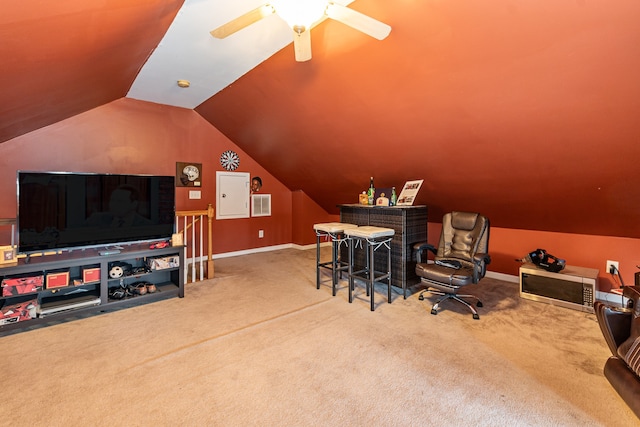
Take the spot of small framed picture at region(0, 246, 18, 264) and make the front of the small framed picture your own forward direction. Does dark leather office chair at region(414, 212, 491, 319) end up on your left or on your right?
on your left

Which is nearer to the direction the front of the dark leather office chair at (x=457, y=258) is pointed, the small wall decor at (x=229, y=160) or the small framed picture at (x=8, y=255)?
the small framed picture

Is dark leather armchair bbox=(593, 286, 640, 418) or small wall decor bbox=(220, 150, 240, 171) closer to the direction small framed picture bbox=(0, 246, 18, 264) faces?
the dark leather armchair

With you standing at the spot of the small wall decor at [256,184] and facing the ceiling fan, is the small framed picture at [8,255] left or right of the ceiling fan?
right

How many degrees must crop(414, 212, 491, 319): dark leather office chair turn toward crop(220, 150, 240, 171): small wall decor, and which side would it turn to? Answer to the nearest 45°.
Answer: approximately 45° to its right
